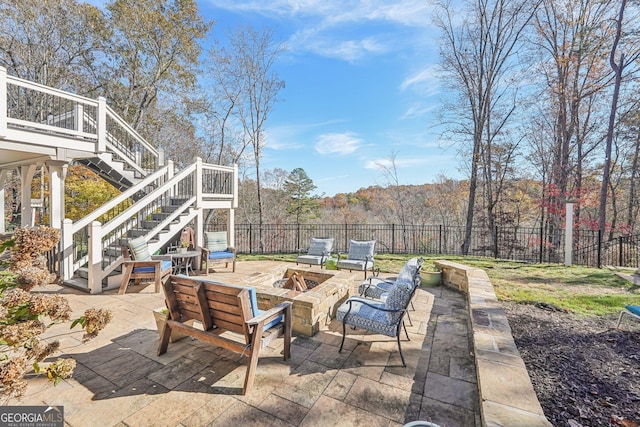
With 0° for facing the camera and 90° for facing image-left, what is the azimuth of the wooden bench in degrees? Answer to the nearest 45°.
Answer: approximately 225°

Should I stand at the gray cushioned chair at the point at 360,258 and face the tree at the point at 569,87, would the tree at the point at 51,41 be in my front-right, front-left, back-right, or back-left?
back-left

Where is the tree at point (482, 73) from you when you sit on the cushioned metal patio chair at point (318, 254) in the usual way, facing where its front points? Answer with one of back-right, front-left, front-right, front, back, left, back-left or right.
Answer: back

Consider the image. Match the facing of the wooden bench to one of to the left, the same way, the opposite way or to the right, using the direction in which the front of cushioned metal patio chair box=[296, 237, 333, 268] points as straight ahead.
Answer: the opposite way

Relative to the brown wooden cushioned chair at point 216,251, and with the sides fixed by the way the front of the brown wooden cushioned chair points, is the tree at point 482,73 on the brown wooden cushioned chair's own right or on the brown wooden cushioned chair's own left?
on the brown wooden cushioned chair's own left

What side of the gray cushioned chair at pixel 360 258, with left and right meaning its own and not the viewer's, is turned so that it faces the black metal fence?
back

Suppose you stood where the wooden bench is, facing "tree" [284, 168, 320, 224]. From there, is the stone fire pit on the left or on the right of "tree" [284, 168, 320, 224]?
right

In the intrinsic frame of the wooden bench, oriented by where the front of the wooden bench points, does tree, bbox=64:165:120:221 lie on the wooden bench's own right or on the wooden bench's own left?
on the wooden bench's own left

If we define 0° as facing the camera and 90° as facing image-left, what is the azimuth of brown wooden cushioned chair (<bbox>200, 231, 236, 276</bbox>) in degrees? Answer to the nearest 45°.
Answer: approximately 315°

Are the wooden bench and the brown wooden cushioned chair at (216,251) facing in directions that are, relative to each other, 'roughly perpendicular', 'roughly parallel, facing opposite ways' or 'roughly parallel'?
roughly perpendicular
